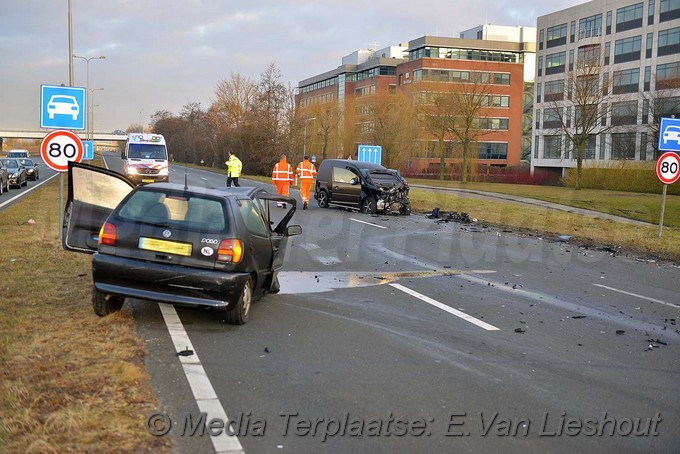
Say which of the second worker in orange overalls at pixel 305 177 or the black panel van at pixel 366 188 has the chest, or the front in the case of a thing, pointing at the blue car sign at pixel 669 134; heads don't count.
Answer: the black panel van

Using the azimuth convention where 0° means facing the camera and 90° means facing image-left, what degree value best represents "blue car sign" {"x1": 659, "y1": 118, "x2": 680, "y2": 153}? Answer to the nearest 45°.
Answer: approximately 0°

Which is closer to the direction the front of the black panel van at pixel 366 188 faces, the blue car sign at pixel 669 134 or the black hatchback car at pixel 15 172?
the blue car sign

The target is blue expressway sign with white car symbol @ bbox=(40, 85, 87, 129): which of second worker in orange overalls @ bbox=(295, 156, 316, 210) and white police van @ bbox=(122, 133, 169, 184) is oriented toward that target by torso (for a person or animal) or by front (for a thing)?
the white police van

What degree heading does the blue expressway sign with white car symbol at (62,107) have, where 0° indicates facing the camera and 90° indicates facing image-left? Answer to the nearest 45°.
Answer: approximately 0°

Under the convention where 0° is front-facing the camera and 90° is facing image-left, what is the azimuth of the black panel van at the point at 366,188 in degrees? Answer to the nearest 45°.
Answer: approximately 315°

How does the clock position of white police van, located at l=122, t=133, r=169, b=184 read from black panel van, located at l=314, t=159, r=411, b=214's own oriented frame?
The white police van is roughly at 6 o'clock from the black panel van.
